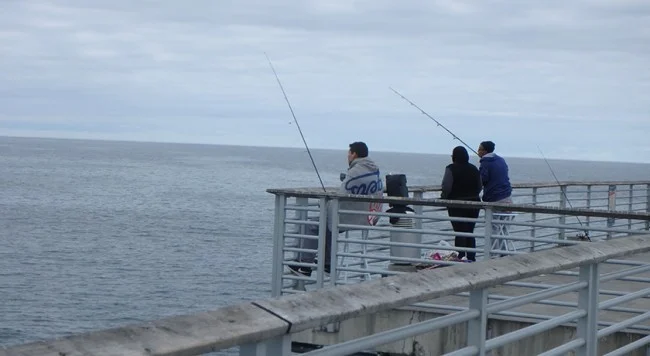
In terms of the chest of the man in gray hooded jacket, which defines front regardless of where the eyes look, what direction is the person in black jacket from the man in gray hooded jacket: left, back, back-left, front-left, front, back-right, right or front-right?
right

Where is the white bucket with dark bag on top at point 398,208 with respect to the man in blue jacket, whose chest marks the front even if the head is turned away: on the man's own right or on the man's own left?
on the man's own left

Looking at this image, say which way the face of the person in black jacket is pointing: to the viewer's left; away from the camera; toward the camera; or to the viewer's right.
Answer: away from the camera

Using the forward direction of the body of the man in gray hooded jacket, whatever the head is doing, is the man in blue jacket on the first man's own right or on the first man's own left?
on the first man's own right

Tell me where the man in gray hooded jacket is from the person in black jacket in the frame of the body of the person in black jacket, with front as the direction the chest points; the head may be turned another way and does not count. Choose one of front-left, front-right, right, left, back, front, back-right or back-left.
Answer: back-left

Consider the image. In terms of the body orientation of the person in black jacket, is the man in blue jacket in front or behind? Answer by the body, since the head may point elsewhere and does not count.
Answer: in front

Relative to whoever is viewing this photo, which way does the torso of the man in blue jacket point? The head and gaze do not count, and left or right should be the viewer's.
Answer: facing away from the viewer and to the left of the viewer

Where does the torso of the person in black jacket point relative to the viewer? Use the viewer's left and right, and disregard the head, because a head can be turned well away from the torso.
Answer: facing away from the viewer

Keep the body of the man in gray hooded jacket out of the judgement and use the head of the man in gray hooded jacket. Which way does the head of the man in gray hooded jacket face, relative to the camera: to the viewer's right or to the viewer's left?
to the viewer's left

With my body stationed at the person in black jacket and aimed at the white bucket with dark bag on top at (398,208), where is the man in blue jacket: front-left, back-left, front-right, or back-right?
back-right

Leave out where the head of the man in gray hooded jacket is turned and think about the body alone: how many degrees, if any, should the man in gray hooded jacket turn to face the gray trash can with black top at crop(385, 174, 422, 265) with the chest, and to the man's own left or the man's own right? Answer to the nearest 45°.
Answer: approximately 90° to the man's own right
